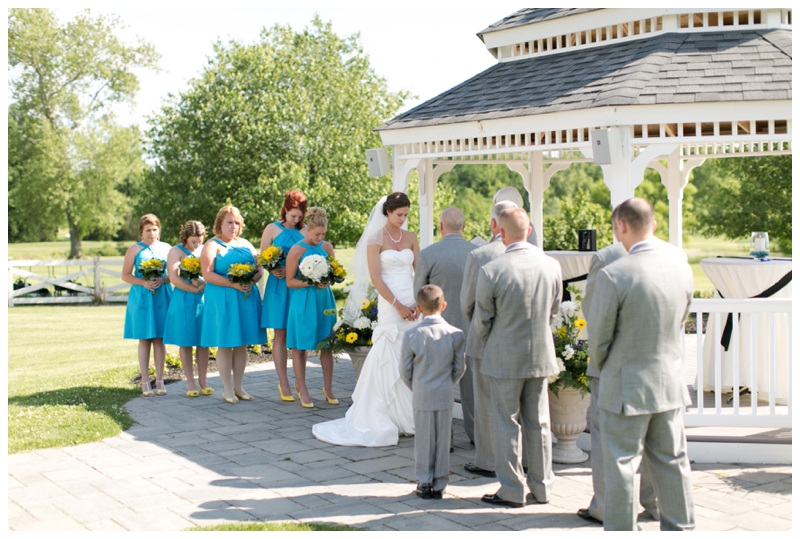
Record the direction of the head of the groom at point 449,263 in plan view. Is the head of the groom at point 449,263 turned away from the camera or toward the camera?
away from the camera

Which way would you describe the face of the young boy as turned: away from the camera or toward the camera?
away from the camera

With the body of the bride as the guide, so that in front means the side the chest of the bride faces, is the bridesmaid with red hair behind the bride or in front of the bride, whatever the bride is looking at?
behind

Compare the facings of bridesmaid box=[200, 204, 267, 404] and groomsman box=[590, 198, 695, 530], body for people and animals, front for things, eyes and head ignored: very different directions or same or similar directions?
very different directions

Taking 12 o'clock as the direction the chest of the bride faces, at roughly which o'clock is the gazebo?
The gazebo is roughly at 10 o'clock from the bride.

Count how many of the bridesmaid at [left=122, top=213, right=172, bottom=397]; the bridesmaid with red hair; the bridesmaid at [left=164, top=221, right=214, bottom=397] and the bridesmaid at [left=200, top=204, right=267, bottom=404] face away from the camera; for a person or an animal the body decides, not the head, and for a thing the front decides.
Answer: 0

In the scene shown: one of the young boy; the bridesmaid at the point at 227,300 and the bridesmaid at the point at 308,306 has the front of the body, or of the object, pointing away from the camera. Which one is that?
the young boy

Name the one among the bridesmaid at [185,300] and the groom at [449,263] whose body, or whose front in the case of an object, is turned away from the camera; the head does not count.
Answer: the groom

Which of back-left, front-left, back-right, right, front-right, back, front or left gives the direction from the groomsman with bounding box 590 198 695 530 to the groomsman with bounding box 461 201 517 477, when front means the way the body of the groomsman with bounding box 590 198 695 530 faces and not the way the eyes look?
front

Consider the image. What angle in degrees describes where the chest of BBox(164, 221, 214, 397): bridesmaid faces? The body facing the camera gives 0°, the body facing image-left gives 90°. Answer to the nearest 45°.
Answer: approximately 315°

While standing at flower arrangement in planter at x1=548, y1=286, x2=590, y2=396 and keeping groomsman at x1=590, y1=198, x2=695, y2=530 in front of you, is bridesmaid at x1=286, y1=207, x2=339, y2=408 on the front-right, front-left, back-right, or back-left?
back-right

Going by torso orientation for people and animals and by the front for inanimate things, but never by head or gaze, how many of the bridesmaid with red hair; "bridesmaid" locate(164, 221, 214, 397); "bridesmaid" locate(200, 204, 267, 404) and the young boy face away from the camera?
1

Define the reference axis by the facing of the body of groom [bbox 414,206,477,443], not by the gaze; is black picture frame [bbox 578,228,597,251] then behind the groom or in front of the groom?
in front

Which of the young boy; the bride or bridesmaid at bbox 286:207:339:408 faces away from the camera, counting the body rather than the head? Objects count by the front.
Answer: the young boy

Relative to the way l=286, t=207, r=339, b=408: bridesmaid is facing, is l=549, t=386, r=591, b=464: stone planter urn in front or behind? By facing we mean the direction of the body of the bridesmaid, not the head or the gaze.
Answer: in front

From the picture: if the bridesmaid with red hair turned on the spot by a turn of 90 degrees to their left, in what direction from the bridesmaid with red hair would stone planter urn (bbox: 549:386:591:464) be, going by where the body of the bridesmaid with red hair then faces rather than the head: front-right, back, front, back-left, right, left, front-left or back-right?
right

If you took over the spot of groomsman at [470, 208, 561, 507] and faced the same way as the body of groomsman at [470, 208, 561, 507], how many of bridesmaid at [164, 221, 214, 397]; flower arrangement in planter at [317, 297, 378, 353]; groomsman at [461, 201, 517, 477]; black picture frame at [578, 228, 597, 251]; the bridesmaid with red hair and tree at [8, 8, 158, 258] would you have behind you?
0

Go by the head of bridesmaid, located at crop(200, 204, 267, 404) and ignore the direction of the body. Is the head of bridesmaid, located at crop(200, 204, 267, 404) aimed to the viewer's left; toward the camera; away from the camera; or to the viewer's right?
toward the camera
